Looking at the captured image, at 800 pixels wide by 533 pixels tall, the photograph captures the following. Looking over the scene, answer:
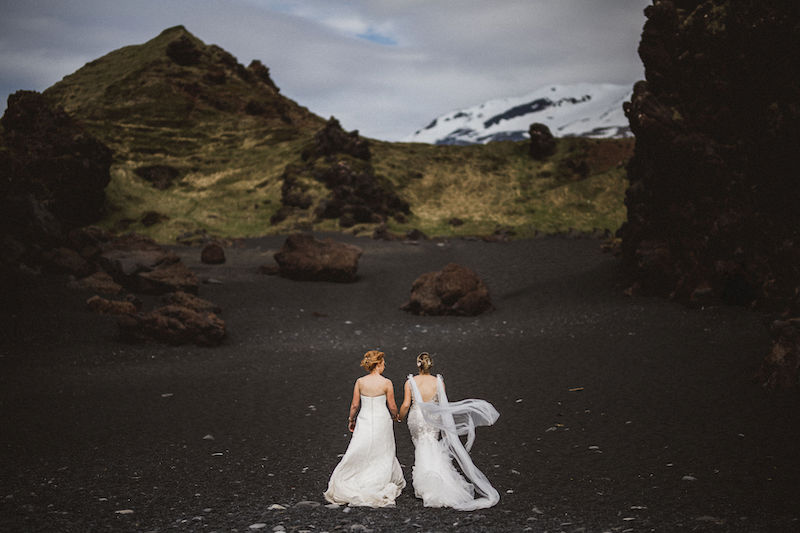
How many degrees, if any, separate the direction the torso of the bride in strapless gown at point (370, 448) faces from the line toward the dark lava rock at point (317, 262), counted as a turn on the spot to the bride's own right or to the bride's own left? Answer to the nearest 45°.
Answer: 0° — they already face it

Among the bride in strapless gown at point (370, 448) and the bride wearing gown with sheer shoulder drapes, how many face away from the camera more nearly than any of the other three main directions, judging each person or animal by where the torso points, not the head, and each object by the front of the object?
2

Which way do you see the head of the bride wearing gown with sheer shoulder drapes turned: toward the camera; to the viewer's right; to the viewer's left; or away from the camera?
away from the camera

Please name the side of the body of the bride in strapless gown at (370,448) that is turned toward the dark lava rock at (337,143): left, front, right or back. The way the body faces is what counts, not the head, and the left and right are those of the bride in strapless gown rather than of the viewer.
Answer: front

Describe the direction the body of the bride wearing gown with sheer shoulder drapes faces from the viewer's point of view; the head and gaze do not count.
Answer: away from the camera

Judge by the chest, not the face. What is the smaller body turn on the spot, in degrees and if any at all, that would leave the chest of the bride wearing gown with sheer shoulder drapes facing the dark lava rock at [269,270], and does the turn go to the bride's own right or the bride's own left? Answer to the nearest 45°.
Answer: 0° — they already face it

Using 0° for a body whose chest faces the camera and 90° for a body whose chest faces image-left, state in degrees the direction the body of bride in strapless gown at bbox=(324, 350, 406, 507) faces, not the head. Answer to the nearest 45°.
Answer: approximately 180°

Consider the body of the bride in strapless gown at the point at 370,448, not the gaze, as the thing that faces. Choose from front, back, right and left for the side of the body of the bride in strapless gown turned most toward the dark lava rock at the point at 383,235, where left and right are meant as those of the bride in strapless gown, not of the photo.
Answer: front

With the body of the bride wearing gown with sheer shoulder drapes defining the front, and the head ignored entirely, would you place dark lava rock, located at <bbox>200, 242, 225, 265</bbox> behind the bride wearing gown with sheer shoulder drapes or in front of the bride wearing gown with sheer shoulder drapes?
in front
